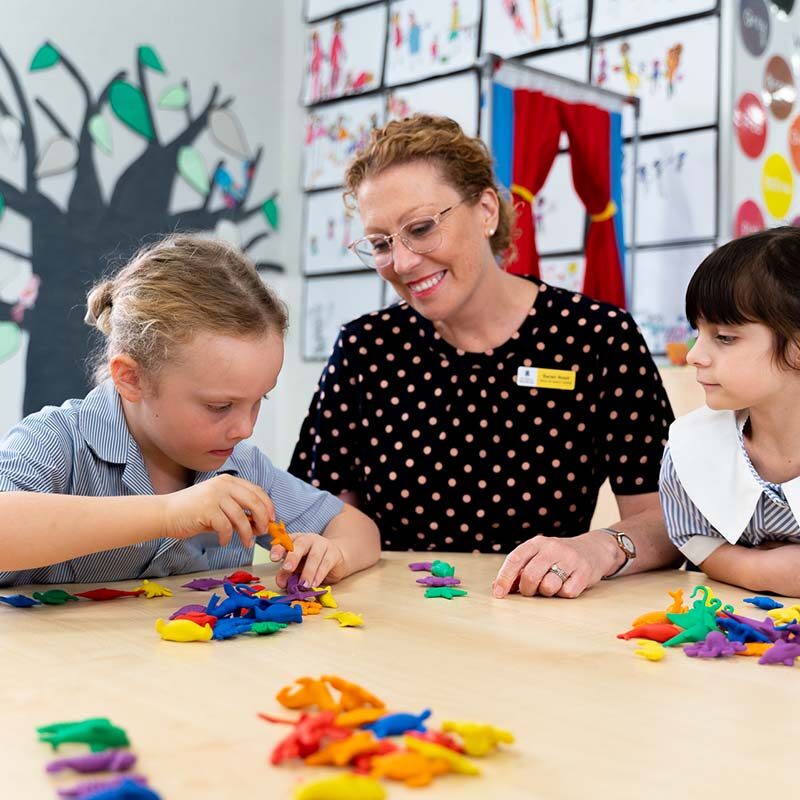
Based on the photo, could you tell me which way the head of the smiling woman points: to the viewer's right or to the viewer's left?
to the viewer's left

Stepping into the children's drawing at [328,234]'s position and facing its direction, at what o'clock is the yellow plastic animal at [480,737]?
The yellow plastic animal is roughly at 12 o'clock from the children's drawing.

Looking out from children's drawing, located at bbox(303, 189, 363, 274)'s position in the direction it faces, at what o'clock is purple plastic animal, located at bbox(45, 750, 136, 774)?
The purple plastic animal is roughly at 12 o'clock from the children's drawing.

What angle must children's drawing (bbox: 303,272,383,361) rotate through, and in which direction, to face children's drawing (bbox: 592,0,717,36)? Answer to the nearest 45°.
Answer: approximately 45° to its left

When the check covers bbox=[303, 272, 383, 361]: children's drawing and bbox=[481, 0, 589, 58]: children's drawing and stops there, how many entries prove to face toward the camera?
2

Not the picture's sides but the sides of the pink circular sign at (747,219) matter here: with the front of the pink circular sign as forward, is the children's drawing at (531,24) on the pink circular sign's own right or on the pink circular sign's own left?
on the pink circular sign's own right

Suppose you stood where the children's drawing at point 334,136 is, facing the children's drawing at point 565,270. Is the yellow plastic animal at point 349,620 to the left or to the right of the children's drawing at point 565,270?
right

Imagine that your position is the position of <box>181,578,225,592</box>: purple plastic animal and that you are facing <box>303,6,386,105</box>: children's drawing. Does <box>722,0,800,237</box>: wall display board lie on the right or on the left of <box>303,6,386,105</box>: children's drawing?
right

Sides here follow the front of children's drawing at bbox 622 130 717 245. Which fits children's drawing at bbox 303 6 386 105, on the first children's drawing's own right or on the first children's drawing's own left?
on the first children's drawing's own right
